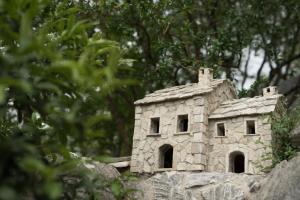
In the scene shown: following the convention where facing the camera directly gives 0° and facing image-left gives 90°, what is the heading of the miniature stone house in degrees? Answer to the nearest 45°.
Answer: approximately 45°

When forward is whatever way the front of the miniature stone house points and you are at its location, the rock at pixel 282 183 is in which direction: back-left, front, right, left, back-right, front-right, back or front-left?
left
